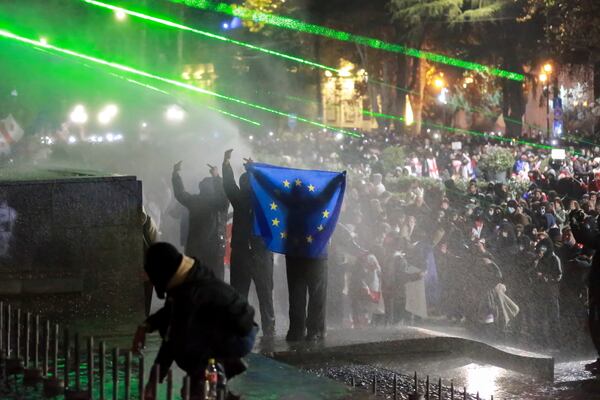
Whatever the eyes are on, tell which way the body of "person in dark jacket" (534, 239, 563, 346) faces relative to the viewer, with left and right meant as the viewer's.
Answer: facing the viewer and to the left of the viewer

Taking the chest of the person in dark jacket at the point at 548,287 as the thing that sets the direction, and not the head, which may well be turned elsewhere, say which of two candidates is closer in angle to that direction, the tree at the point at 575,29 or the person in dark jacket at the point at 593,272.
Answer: the person in dark jacket

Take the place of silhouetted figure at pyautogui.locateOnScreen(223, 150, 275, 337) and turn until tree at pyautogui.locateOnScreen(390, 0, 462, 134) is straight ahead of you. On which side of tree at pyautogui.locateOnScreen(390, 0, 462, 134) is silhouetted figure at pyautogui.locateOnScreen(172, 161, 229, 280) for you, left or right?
left

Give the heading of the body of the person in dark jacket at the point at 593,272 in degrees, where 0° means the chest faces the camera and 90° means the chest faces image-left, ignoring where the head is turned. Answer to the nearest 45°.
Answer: approximately 90°

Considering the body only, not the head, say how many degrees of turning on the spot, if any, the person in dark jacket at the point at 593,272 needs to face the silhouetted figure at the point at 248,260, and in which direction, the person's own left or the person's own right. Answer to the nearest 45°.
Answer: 0° — they already face them

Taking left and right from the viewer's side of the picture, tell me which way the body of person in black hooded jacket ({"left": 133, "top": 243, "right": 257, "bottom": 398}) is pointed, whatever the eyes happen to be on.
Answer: facing to the left of the viewer

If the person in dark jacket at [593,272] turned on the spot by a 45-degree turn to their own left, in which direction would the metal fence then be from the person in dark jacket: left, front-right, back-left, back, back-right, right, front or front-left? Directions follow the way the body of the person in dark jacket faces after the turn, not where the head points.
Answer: front
